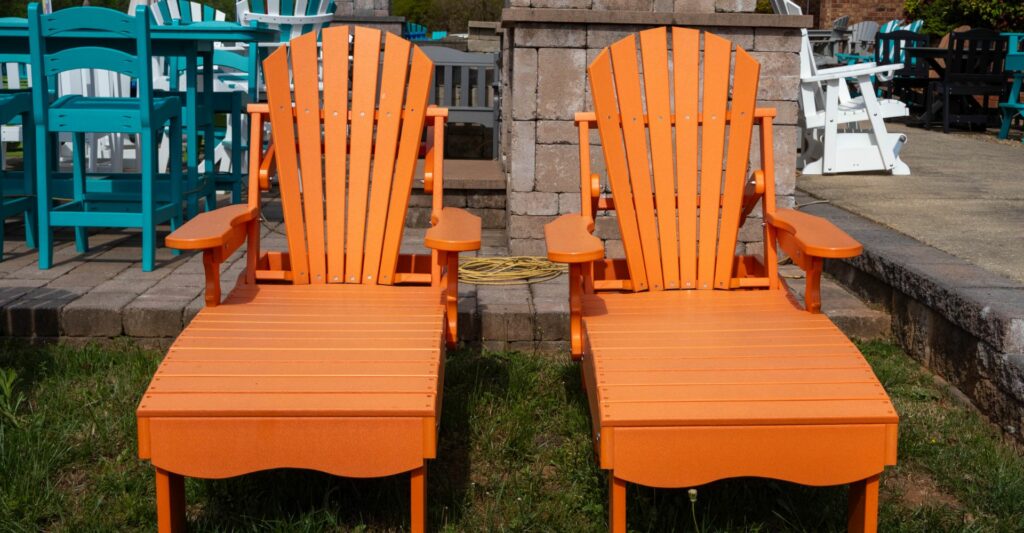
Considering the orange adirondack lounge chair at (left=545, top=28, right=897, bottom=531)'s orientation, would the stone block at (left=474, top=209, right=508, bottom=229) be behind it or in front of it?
behind

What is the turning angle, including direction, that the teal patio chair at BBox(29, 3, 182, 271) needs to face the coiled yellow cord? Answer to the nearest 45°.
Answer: approximately 90° to its right

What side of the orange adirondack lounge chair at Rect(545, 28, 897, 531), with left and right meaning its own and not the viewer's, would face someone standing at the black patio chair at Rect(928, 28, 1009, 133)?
back

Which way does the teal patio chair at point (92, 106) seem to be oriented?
away from the camera

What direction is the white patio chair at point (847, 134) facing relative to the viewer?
to the viewer's right

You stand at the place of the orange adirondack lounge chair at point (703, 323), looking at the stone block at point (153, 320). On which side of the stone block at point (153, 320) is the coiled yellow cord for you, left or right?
right
